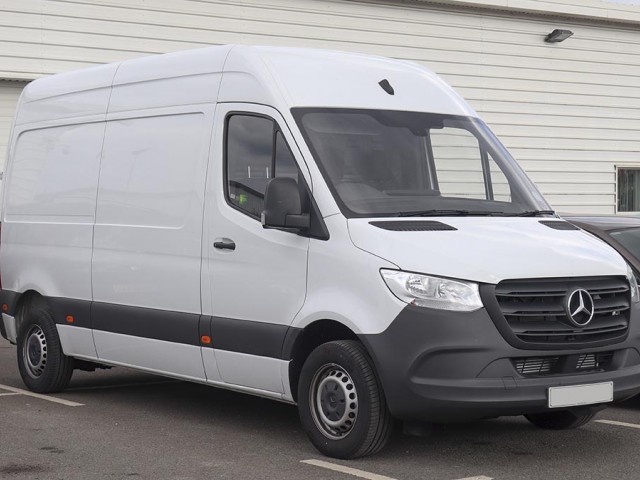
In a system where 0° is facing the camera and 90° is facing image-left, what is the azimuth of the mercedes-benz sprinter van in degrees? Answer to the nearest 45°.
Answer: approximately 315°

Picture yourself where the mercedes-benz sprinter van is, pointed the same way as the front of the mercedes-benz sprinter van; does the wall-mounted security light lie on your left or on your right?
on your left
